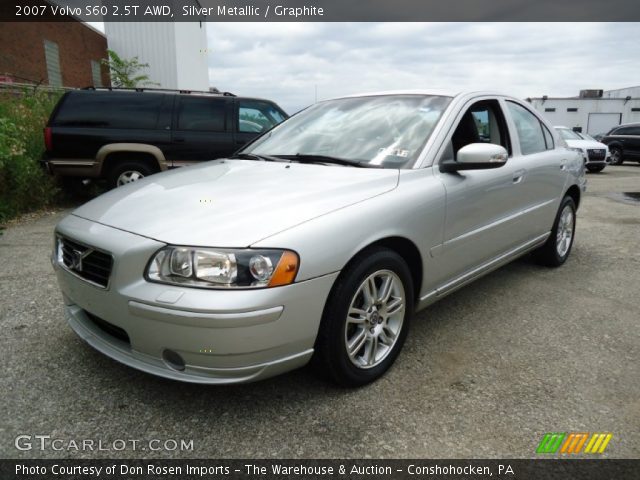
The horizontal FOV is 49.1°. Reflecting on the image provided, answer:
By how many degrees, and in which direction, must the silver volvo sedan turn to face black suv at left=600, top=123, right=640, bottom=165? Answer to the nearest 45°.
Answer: approximately 180°

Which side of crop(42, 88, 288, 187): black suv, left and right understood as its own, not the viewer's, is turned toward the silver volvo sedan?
right

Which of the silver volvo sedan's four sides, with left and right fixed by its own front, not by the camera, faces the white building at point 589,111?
back

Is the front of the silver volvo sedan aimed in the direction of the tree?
no

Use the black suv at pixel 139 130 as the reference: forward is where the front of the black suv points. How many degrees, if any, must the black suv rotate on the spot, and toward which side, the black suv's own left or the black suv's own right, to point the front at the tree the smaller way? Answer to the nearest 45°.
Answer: approximately 90° to the black suv's own left

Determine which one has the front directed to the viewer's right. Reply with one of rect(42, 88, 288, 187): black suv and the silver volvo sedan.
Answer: the black suv

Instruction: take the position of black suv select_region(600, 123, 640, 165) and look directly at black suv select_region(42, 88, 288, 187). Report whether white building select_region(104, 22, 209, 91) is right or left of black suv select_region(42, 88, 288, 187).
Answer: right

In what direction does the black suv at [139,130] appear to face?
to the viewer's right

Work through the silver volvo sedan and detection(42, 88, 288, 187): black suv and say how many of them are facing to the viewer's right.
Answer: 1

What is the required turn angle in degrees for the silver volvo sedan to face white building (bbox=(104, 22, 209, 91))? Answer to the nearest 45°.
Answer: approximately 135° to its right

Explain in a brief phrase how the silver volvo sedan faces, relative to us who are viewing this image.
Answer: facing the viewer and to the left of the viewer
